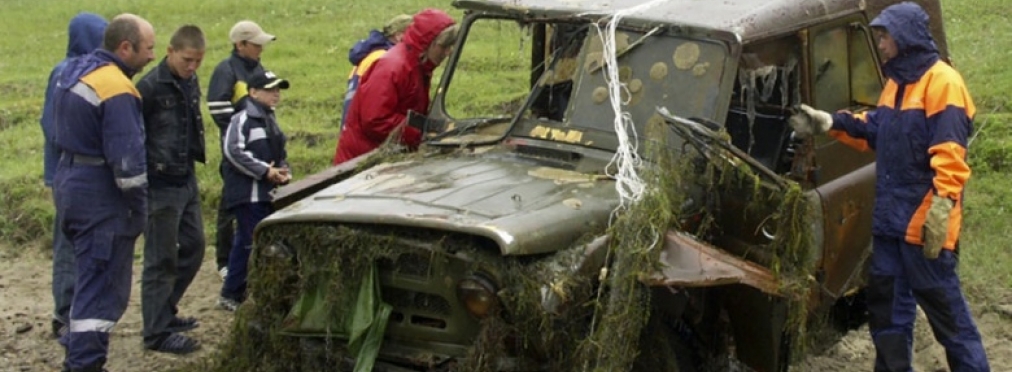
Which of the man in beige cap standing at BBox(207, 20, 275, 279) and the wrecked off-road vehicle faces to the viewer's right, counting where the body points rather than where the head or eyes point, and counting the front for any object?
the man in beige cap standing

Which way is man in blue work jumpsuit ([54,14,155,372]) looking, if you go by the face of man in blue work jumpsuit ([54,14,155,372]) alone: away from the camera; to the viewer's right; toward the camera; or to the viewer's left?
to the viewer's right

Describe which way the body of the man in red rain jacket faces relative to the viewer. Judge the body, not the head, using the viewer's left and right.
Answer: facing to the right of the viewer

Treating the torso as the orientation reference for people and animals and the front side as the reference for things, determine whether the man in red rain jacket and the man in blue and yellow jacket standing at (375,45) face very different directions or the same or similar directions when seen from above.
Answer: same or similar directions

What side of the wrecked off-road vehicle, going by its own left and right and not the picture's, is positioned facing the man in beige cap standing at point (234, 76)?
right

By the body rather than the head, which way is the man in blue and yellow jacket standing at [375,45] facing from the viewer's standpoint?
to the viewer's right

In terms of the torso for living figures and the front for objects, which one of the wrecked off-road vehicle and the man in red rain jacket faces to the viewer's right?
the man in red rain jacket

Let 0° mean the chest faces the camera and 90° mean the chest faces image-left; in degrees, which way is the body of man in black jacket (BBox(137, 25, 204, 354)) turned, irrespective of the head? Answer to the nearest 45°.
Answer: approximately 315°

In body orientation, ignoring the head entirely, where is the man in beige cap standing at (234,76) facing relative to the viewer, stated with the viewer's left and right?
facing to the right of the viewer

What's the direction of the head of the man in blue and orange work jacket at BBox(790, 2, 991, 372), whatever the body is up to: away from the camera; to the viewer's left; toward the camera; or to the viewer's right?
to the viewer's left

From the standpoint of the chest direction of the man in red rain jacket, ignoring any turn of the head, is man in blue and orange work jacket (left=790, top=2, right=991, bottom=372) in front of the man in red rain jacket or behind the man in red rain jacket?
in front

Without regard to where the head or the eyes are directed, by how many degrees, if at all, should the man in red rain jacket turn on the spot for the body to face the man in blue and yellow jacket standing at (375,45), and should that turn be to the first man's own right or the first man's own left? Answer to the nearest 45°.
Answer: approximately 90° to the first man's own left

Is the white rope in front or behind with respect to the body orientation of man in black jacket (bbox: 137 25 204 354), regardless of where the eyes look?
in front

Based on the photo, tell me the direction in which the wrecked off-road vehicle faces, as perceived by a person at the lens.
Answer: facing the viewer and to the left of the viewer

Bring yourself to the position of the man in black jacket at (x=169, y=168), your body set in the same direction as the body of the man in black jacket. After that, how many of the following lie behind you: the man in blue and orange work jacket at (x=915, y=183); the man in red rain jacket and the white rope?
0

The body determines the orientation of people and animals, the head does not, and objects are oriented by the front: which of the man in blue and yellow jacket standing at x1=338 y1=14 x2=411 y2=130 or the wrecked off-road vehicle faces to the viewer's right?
the man in blue and yellow jacket standing

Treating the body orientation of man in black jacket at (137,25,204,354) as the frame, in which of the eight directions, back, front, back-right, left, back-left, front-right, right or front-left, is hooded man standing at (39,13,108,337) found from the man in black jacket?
back

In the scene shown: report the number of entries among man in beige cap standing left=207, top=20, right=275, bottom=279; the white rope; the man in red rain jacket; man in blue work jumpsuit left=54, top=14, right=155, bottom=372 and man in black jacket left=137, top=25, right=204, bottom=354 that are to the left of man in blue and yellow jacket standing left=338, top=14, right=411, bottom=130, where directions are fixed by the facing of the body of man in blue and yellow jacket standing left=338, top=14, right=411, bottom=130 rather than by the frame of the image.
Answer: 0

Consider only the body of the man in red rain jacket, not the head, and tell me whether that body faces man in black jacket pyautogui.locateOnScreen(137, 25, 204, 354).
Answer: no

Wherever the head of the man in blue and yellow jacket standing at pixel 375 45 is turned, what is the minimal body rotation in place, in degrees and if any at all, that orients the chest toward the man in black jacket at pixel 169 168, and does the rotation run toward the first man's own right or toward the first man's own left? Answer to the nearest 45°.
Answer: approximately 135° to the first man's own right
